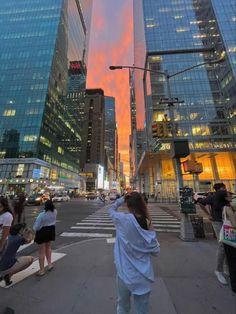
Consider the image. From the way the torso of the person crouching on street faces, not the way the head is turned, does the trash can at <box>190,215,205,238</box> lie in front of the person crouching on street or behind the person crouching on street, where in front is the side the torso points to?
in front

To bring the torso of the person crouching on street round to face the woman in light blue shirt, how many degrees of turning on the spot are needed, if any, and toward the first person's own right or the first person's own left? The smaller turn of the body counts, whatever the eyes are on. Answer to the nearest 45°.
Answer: approximately 45° to the first person's own right

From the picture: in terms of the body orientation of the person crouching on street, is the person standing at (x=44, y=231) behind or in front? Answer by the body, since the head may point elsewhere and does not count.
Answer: in front

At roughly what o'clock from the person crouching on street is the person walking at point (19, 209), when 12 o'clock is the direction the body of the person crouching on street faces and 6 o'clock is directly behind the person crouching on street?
The person walking is roughly at 9 o'clock from the person crouching on street.

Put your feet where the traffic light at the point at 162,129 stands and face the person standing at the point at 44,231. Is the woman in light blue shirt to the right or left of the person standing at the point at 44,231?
left

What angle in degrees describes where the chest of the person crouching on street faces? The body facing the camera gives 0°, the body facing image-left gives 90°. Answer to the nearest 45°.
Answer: approximately 270°

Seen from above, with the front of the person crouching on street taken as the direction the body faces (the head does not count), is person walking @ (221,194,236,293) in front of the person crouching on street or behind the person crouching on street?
in front
